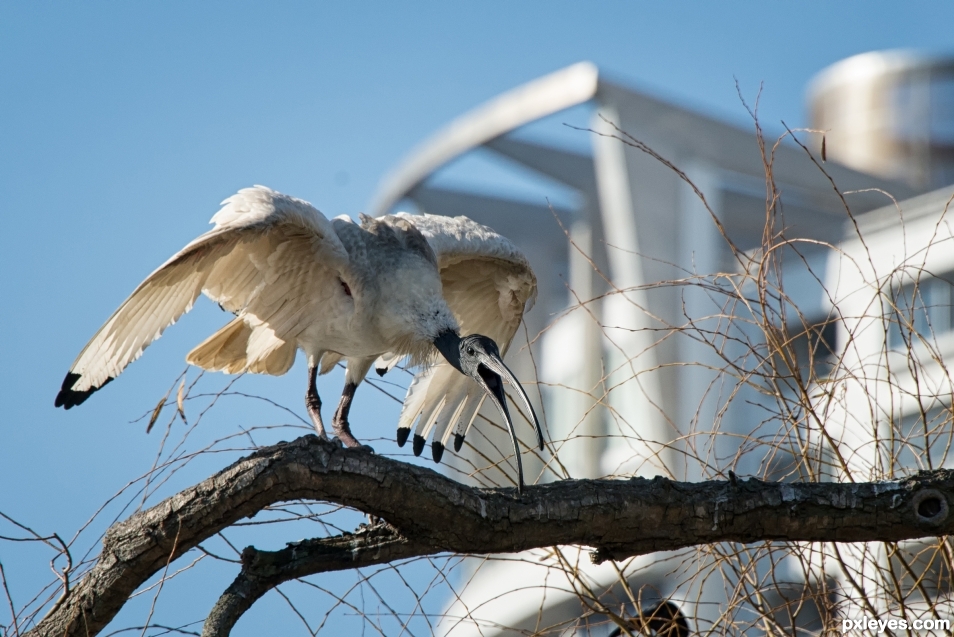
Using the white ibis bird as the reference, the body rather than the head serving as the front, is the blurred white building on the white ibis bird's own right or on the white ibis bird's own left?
on the white ibis bird's own left

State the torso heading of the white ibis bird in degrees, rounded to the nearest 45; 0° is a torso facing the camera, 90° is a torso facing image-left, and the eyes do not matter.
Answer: approximately 315°
